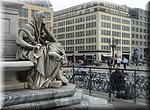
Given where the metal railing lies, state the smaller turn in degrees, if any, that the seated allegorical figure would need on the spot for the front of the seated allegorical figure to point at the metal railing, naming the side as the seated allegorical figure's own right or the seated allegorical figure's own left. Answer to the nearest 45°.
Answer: approximately 90° to the seated allegorical figure's own left
